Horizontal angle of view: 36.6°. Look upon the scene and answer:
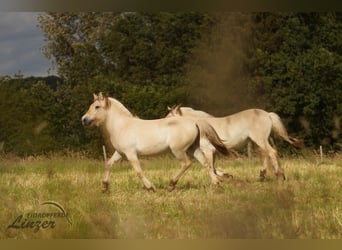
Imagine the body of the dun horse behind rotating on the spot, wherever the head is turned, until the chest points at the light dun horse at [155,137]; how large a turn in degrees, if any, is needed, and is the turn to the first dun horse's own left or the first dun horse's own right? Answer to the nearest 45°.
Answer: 0° — it already faces it

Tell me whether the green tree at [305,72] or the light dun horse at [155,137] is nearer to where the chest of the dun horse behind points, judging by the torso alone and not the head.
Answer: the light dun horse

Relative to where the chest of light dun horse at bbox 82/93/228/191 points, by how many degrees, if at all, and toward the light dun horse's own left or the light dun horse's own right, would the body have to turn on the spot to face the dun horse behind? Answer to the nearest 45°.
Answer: approximately 180°

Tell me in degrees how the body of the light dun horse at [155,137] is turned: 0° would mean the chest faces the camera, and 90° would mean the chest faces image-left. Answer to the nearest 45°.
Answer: approximately 90°

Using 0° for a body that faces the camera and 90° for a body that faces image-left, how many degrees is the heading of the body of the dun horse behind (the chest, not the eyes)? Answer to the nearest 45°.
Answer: approximately 90°

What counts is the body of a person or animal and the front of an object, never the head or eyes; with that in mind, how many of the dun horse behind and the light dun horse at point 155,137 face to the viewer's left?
2
